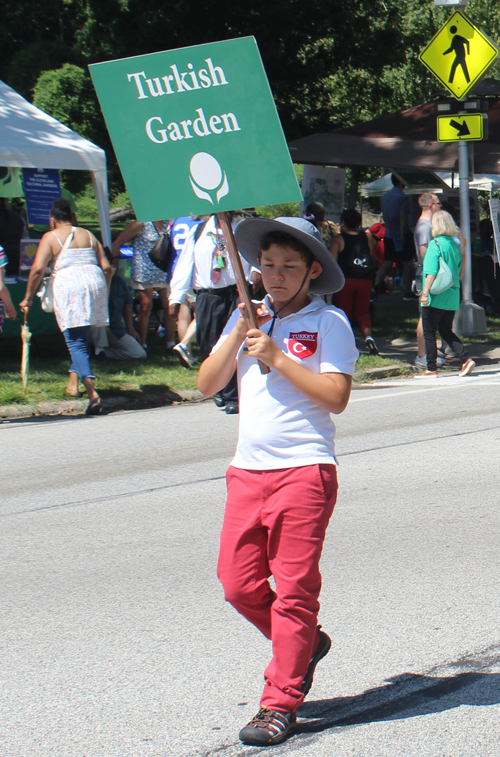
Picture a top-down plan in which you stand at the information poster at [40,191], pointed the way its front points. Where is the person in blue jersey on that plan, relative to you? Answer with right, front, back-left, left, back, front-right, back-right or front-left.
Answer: front-left

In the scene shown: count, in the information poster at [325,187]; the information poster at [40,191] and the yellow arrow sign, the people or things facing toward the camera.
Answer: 3

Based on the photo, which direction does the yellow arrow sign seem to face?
toward the camera

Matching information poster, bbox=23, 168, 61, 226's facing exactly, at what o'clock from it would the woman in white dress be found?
The woman in white dress is roughly at 12 o'clock from the information poster.

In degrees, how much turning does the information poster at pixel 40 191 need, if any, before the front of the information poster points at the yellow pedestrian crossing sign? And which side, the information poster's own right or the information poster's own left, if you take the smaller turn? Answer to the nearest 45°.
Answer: approximately 90° to the information poster's own left

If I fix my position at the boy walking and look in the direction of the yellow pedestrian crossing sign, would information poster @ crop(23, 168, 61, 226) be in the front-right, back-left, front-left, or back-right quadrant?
front-left

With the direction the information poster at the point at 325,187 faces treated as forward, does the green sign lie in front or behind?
in front

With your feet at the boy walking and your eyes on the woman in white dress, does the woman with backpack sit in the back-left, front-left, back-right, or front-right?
front-right

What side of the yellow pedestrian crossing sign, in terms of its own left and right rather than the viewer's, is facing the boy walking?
front

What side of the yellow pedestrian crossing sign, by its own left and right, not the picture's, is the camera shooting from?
front

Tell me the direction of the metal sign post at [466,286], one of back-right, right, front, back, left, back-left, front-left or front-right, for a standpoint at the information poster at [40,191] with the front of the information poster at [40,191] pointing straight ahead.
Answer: left

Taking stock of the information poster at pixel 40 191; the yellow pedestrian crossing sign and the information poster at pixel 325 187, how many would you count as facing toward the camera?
3

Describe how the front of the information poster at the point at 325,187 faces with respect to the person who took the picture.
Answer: facing the viewer

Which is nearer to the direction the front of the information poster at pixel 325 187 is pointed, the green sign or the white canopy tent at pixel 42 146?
the green sign

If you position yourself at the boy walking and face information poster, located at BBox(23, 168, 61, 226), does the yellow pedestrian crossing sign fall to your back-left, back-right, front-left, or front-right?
front-right
